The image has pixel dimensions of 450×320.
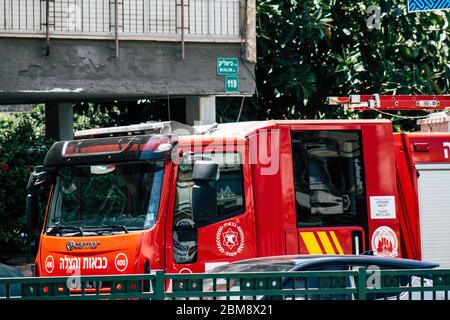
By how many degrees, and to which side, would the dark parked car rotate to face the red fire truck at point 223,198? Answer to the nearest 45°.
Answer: approximately 90° to its right

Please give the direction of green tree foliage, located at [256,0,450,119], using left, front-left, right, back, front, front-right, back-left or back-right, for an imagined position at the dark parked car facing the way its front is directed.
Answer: back-right

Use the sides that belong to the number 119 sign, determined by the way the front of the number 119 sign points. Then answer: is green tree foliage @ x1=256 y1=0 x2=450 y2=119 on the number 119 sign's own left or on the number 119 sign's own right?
on the number 119 sign's own left

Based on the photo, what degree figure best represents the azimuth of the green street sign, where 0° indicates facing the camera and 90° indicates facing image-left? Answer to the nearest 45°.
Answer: approximately 0°

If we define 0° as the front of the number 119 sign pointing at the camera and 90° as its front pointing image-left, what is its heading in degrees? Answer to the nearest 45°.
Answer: approximately 0°

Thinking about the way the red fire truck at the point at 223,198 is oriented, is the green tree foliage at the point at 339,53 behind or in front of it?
behind

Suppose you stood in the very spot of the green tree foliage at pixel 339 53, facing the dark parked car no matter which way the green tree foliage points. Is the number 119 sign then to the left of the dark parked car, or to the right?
right

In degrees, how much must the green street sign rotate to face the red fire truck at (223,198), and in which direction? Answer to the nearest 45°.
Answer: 0° — it already faces it

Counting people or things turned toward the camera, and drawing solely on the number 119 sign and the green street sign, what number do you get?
2
